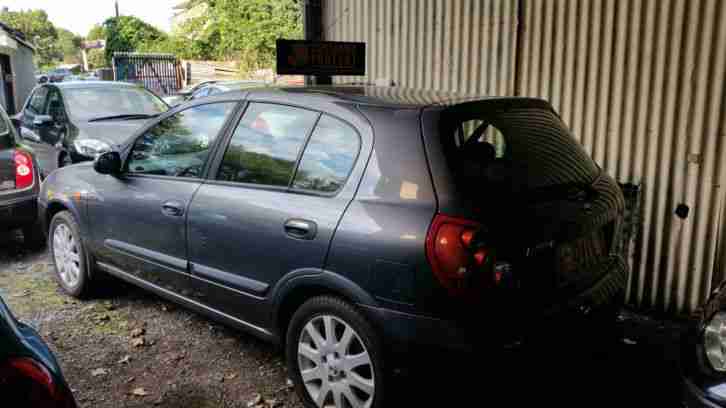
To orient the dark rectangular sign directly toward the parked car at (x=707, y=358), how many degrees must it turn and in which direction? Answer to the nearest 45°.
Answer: approximately 45° to its left

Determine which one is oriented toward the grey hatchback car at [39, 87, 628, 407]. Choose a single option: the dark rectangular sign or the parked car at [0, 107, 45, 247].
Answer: the dark rectangular sign

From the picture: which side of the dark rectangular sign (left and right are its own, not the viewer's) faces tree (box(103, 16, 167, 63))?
back

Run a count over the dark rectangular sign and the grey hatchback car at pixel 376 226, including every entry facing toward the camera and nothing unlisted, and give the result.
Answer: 1

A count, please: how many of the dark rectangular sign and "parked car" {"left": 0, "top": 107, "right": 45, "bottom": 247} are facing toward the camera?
1

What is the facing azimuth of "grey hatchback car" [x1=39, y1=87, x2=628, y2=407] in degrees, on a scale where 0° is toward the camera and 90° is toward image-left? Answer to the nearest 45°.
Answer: approximately 135°

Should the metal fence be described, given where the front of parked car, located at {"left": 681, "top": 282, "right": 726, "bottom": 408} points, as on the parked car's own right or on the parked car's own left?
on the parked car's own right

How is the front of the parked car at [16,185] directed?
away from the camera

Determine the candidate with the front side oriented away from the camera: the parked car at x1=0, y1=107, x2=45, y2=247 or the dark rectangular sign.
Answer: the parked car

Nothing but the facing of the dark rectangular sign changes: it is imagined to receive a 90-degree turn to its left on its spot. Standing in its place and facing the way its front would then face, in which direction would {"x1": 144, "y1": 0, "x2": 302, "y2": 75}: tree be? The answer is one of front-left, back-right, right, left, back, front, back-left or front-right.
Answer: left
